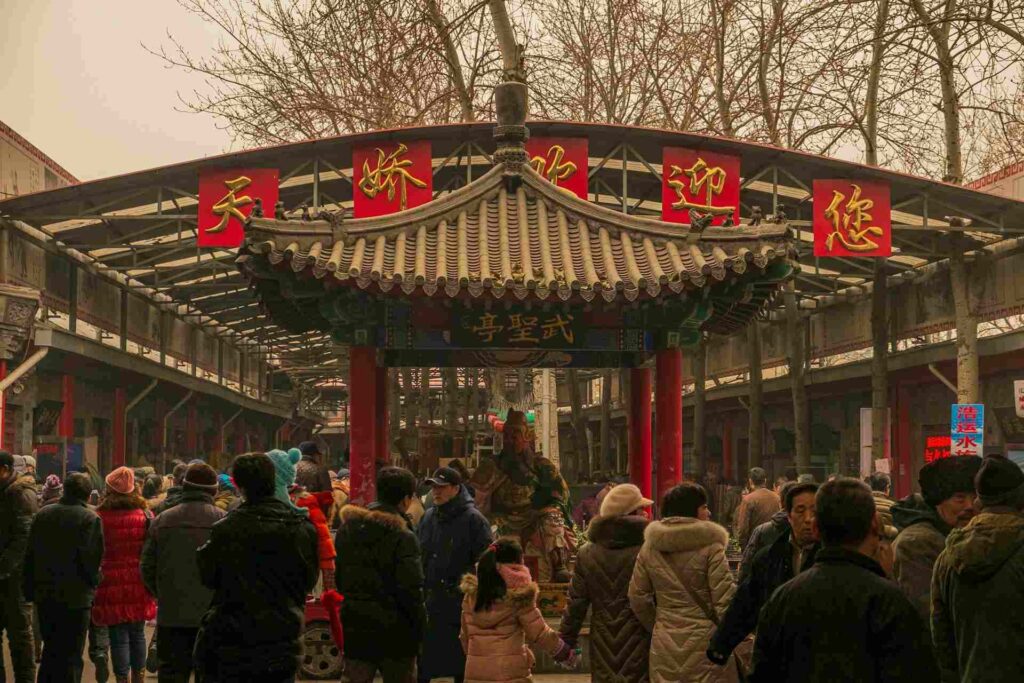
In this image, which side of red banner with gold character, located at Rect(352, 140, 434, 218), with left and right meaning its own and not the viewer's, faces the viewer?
front

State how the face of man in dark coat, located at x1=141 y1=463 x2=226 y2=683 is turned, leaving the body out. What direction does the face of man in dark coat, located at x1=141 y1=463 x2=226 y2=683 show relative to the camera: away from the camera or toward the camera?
away from the camera

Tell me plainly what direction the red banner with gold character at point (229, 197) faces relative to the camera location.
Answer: facing the viewer

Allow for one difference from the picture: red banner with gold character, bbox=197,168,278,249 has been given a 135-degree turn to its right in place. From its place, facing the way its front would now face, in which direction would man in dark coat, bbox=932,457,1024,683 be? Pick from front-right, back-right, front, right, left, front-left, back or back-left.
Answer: back-left

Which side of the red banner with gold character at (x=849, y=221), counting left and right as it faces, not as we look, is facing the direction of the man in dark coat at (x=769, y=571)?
front

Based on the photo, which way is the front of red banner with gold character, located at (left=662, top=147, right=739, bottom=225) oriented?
toward the camera

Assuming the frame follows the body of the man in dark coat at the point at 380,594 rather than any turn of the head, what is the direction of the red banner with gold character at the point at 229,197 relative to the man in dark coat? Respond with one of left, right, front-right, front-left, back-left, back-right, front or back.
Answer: front-left

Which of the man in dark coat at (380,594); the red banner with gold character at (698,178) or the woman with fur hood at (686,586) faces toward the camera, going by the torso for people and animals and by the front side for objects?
the red banner with gold character

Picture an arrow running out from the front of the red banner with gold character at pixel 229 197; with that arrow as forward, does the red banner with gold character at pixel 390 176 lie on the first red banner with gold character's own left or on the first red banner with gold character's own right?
on the first red banner with gold character's own left

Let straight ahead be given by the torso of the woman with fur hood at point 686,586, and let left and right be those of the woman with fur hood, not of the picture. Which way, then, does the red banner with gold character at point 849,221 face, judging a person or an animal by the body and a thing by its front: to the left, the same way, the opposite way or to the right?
the opposite way

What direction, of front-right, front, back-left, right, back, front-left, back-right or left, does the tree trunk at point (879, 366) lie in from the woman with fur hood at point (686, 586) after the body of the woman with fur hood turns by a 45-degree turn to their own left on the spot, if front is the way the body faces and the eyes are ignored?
front-right

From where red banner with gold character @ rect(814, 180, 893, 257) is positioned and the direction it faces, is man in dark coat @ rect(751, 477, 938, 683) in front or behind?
in front

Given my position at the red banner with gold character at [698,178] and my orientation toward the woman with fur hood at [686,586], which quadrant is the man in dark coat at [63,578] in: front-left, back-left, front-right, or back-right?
front-right

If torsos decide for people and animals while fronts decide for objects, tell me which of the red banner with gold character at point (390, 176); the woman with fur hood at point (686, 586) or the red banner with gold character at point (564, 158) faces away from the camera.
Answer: the woman with fur hood

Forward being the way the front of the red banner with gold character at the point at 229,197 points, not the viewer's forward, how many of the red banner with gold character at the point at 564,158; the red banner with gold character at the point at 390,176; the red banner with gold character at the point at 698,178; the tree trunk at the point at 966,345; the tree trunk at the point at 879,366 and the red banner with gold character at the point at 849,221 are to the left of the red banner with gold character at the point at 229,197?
6
